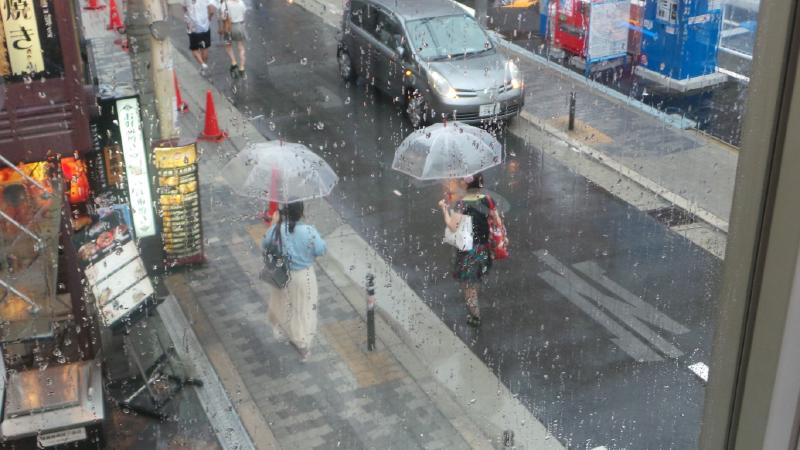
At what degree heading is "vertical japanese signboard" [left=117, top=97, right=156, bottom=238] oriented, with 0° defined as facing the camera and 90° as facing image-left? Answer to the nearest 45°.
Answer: approximately 0°

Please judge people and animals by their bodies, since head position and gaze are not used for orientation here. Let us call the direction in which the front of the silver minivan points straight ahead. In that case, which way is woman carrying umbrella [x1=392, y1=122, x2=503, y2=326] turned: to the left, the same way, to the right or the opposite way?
the opposite way

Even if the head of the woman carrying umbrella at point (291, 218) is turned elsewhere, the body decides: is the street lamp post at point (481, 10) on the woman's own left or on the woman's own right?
on the woman's own right

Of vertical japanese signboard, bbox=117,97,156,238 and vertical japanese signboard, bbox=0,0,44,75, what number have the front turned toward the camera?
2

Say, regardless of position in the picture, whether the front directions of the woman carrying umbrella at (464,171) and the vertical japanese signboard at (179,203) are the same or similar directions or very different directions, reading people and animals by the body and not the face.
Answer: very different directions

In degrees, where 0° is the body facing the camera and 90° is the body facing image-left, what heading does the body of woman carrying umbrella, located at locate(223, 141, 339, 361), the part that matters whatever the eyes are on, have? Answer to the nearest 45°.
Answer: approximately 135°

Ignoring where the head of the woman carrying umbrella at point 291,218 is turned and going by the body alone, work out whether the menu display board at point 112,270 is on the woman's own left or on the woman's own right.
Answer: on the woman's own left

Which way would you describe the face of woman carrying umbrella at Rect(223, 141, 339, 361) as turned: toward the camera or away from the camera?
away from the camera

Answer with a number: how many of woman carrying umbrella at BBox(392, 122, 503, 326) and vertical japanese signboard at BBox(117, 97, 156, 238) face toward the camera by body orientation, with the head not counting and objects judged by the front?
1

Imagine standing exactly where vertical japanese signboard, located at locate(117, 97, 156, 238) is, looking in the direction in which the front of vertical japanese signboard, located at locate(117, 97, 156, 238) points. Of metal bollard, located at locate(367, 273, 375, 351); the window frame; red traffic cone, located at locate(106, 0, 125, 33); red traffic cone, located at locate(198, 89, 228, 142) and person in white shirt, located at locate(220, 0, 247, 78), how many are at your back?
3

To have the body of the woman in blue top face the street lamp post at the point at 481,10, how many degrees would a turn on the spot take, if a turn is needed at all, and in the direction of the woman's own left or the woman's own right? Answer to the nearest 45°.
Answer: approximately 45° to the woman's own right

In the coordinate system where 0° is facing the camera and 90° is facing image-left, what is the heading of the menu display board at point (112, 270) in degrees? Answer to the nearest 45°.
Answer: approximately 315°
